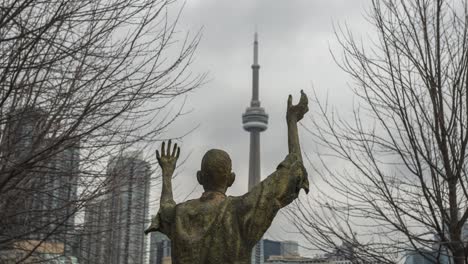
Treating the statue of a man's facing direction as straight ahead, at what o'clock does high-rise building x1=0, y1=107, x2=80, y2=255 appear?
The high-rise building is roughly at 11 o'clock from the statue of a man.

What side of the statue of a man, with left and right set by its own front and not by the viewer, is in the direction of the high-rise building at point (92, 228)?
front

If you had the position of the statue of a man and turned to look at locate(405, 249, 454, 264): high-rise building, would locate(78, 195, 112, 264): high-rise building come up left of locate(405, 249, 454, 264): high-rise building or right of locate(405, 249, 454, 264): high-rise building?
left

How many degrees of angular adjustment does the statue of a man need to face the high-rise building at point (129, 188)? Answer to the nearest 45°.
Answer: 0° — it already faces it

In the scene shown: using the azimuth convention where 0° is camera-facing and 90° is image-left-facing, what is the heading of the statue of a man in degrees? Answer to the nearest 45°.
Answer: approximately 180°

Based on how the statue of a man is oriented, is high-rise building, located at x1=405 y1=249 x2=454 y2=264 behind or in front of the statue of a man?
in front
